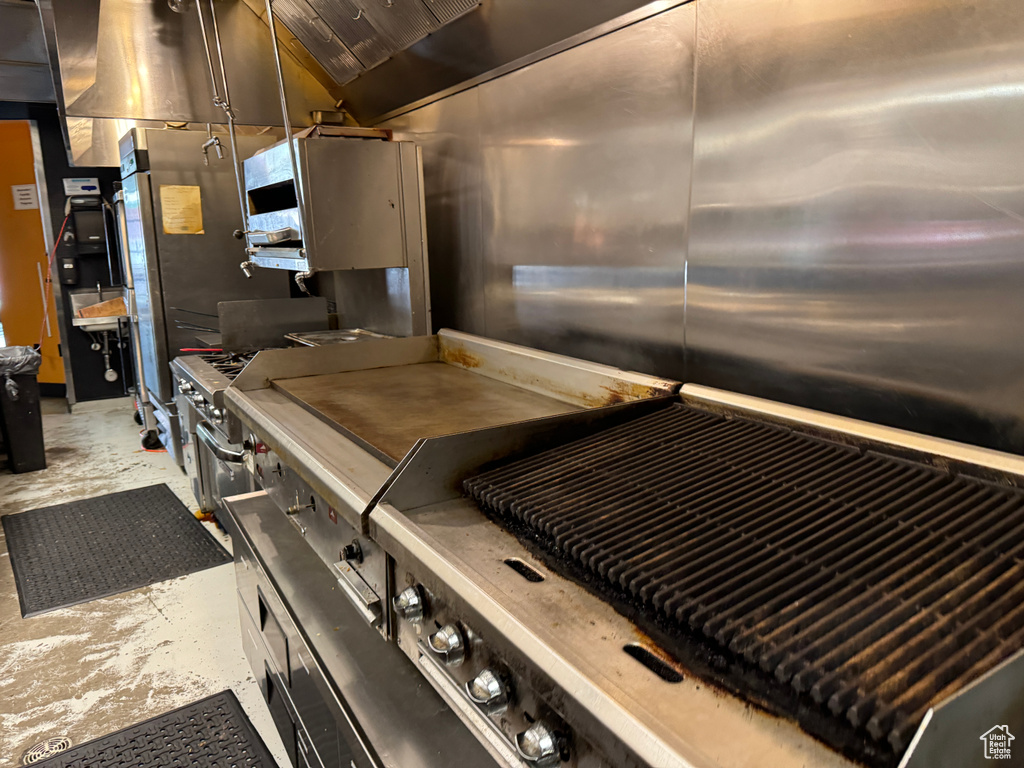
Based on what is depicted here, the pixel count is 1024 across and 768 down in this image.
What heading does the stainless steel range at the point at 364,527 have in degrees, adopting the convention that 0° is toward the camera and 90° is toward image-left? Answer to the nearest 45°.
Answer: approximately 45°

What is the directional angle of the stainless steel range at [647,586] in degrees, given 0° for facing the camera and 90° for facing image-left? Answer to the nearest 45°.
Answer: approximately 45°

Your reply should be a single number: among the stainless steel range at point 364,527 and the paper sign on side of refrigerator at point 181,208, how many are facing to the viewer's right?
0

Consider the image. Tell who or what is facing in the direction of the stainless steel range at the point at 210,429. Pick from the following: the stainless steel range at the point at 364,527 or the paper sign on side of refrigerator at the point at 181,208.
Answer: the paper sign on side of refrigerator

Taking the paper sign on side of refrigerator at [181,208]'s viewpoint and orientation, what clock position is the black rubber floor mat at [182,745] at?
The black rubber floor mat is roughly at 12 o'clock from the paper sign on side of refrigerator.

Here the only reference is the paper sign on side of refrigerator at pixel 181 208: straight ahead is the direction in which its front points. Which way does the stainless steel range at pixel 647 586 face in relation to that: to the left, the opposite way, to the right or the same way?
to the right

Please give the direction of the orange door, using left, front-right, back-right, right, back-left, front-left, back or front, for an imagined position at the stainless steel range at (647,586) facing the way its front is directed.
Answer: right

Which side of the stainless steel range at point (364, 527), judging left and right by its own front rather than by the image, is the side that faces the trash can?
right

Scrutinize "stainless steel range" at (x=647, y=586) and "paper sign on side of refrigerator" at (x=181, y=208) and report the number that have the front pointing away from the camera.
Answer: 0

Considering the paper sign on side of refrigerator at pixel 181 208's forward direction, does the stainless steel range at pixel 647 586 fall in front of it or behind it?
in front

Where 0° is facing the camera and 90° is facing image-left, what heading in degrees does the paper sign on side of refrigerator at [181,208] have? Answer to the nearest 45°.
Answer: approximately 0°
